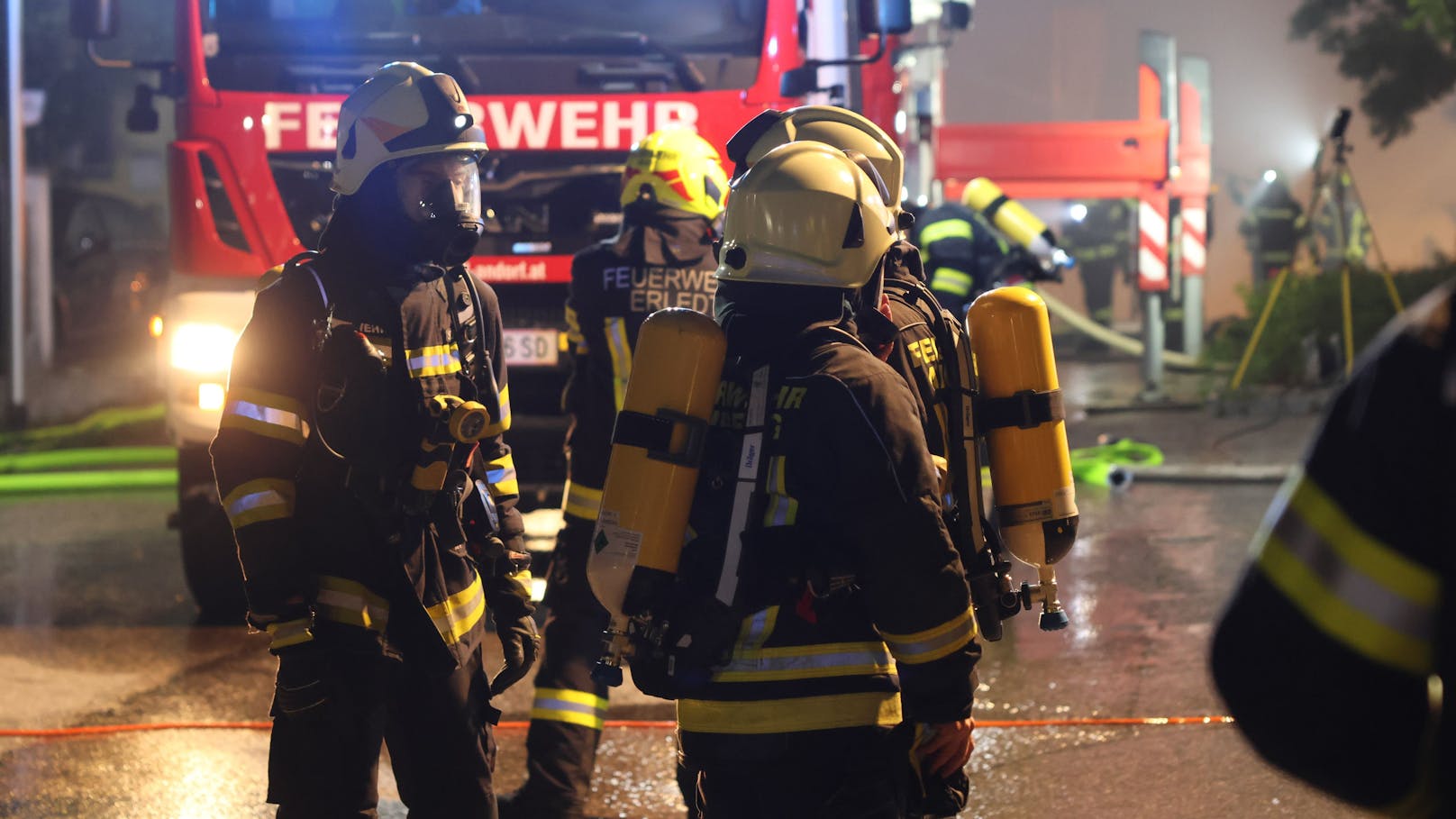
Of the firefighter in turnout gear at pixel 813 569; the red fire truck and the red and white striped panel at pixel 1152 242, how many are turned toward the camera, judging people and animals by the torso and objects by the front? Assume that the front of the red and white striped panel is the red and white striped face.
2

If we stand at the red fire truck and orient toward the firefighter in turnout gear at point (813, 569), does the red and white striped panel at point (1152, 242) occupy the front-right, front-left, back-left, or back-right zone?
back-left

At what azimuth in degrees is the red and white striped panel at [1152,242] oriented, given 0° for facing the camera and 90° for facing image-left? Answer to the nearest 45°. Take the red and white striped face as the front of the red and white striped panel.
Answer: approximately 0°

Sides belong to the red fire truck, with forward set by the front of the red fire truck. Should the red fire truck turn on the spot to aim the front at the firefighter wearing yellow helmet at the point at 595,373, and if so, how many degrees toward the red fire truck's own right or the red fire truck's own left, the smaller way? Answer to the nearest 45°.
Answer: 0° — it already faces them

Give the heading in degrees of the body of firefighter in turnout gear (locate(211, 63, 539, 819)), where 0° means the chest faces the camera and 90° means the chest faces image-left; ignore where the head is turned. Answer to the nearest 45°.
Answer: approximately 315°

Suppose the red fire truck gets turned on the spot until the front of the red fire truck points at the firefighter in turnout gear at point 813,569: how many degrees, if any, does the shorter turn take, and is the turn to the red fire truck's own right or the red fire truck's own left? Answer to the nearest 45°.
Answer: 0° — it already faces them

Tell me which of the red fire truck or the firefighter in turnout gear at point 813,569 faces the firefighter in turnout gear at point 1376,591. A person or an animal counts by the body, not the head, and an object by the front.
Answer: the red fire truck

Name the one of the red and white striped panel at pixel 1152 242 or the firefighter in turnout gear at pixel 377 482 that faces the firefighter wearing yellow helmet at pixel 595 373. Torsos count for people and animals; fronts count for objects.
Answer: the red and white striped panel

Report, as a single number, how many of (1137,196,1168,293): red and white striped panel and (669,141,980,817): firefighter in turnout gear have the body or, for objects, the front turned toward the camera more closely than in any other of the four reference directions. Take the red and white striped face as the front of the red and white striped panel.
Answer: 1
